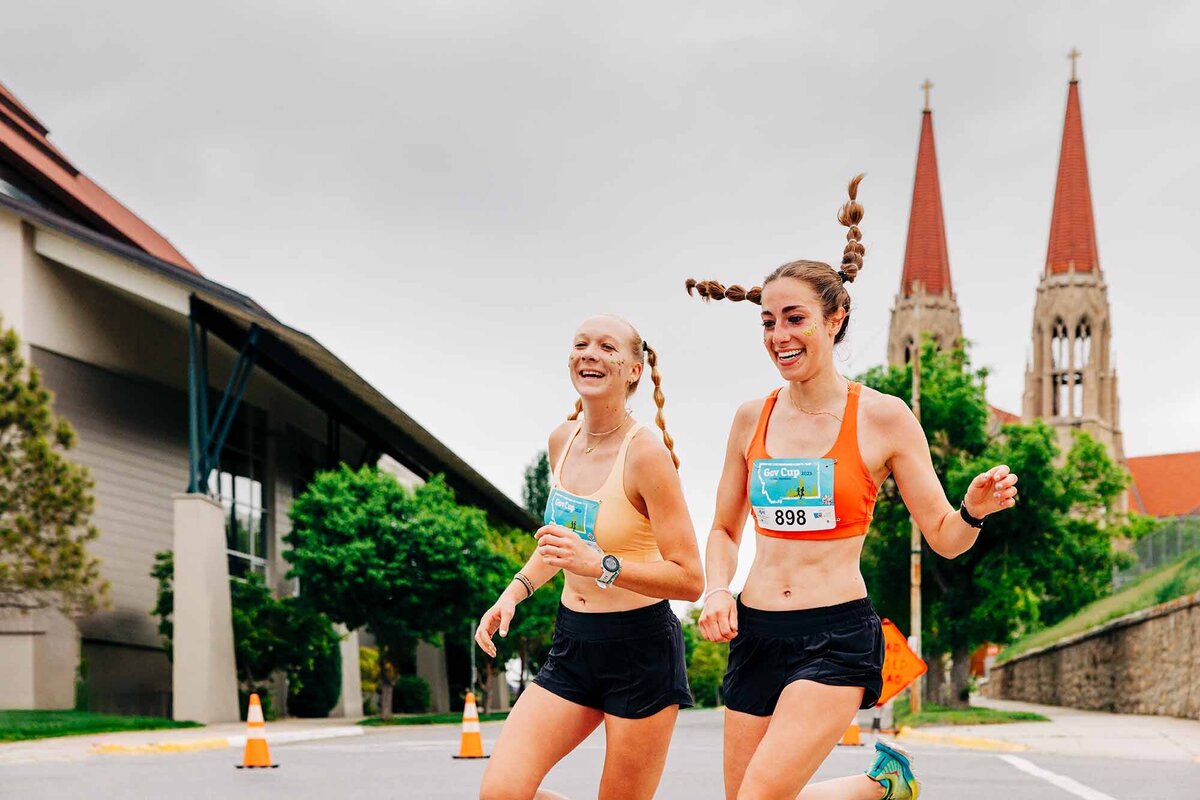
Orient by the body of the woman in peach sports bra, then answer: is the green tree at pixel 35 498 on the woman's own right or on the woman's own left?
on the woman's own right

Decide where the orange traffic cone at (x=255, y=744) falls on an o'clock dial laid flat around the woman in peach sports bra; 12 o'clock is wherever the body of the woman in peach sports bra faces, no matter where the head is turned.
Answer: The orange traffic cone is roughly at 4 o'clock from the woman in peach sports bra.

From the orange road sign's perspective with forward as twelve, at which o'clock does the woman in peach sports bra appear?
The woman in peach sports bra is roughly at 12 o'clock from the orange road sign.

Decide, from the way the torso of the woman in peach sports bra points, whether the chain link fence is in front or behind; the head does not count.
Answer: behind

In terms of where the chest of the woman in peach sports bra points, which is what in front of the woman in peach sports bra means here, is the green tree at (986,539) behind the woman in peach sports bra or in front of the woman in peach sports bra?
behind

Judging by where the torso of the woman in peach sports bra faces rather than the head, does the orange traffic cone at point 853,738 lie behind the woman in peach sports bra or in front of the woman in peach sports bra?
behind

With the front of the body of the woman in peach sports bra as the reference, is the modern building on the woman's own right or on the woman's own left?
on the woman's own right

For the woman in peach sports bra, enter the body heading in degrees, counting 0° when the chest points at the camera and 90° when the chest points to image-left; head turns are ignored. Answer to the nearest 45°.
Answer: approximately 45°
